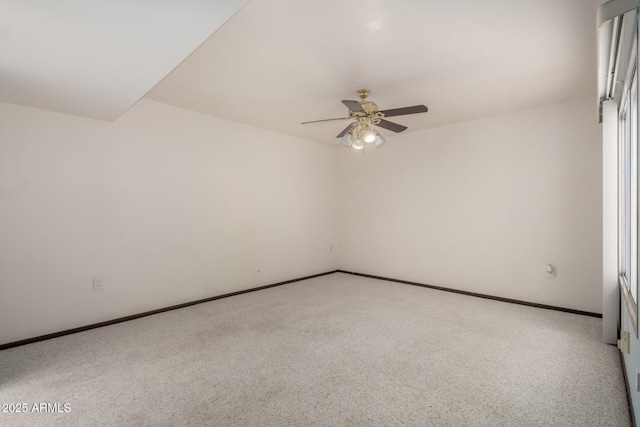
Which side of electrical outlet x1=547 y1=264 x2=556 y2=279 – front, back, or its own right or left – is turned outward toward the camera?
front

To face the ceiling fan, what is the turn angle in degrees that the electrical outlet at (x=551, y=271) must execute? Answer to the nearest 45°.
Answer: approximately 45° to its right
